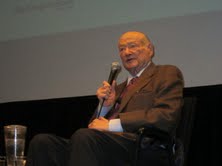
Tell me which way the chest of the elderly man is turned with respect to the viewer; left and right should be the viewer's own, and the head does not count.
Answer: facing the viewer and to the left of the viewer

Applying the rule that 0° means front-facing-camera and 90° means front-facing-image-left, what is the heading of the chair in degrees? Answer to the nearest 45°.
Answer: approximately 90°

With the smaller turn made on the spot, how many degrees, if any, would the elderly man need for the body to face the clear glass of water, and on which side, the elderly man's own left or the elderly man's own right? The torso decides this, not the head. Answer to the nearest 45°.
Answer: approximately 45° to the elderly man's own right

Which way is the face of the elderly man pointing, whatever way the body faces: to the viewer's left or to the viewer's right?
to the viewer's left

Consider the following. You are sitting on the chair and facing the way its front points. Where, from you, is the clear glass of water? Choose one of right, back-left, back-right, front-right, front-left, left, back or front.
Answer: front
